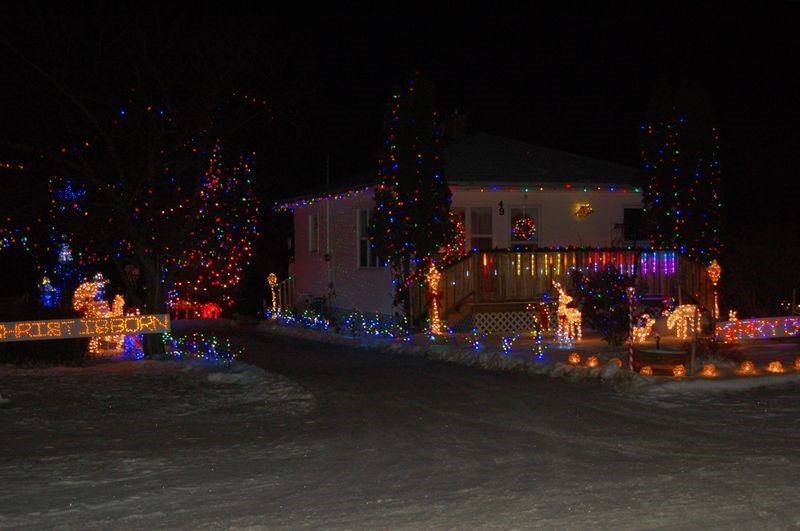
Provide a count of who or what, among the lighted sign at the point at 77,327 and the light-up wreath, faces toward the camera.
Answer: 2

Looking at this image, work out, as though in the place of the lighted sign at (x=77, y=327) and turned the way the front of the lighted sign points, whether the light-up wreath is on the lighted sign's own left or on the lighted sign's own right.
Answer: on the lighted sign's own left

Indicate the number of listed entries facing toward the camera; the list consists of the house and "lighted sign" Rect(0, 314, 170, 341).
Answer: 2

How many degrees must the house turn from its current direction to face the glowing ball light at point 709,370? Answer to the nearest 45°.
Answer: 0° — it already faces it

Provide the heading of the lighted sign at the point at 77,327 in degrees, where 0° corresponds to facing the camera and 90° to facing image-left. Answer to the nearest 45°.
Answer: approximately 0°

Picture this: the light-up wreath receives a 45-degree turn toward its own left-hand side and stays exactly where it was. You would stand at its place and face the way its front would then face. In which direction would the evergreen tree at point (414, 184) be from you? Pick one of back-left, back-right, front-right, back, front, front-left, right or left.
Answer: right

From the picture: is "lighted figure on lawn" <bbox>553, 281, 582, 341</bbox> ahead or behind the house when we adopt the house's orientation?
ahead

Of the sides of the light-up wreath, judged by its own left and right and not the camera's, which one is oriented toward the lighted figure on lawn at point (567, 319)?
front

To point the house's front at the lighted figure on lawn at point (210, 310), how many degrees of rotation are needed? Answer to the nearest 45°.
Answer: approximately 135° to its right

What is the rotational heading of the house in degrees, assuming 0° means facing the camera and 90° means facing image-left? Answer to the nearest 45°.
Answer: approximately 0°

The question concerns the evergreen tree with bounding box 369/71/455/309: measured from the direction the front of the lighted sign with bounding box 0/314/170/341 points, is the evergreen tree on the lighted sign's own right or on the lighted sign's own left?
on the lighted sign's own left

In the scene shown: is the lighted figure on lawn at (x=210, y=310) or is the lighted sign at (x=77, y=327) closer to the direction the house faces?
the lighted sign

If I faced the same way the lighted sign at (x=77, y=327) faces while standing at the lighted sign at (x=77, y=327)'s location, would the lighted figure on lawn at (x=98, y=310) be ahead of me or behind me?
behind

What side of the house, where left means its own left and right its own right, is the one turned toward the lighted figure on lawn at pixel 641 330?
front

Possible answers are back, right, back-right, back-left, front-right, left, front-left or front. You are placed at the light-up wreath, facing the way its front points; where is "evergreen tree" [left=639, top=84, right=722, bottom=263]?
left
